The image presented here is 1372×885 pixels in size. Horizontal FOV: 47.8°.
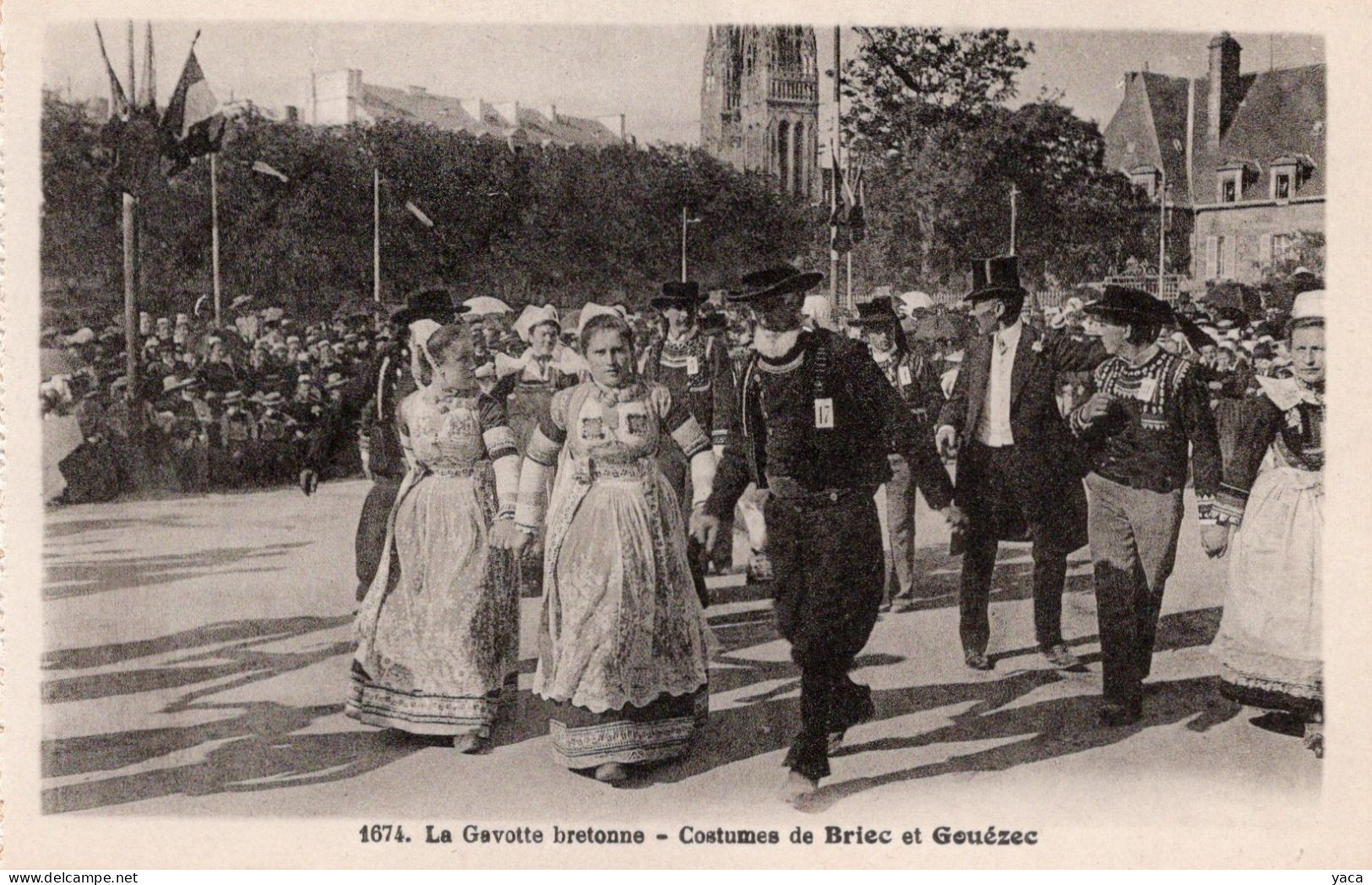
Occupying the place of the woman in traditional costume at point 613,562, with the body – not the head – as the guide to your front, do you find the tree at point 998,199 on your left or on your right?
on your left

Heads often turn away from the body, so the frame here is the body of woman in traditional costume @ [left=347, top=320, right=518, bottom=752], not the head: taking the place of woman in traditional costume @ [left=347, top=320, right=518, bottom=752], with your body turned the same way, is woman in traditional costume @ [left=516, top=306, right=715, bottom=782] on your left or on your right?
on your left

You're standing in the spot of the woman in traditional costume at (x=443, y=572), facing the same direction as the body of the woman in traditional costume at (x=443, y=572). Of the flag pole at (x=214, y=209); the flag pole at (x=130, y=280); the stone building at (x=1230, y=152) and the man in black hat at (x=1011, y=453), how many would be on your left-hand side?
2

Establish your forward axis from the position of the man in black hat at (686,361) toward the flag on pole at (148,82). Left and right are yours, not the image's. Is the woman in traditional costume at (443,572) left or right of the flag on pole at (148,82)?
left

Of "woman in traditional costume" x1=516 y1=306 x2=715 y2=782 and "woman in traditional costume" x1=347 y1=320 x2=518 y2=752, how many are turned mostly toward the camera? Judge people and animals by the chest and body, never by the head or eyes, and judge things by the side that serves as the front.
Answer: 2

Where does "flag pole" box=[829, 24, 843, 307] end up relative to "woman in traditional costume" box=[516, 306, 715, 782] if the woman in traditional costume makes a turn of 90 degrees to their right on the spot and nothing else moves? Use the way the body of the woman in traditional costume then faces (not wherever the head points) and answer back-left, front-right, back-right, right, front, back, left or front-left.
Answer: back-right

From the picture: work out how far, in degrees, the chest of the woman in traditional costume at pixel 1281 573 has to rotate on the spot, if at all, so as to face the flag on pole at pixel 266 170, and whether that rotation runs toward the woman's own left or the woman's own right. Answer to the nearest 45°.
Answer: approximately 90° to the woman's own right
